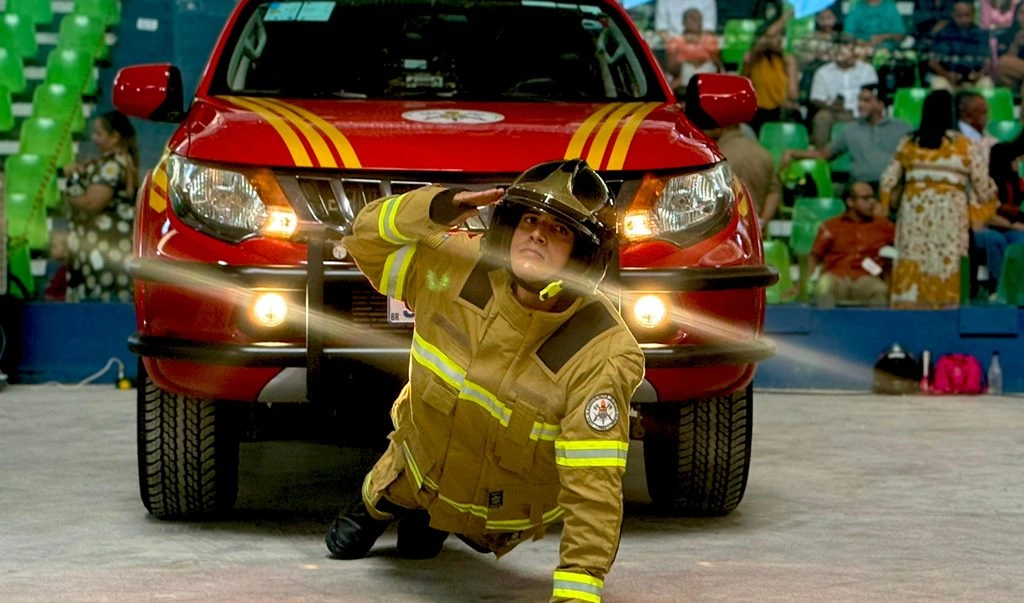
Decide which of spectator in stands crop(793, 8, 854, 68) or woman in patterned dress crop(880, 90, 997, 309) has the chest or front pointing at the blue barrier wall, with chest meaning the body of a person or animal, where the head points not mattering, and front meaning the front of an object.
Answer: the spectator in stands

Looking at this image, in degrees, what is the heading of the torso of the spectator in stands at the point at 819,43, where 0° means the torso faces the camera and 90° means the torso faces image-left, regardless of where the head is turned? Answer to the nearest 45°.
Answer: approximately 0°

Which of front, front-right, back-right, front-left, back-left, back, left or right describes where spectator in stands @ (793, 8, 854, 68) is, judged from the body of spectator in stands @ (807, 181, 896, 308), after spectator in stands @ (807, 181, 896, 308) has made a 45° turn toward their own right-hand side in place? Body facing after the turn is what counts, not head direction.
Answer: back-right

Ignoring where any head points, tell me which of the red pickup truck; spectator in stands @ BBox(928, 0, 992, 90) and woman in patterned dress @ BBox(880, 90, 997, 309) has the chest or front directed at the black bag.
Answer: the spectator in stands

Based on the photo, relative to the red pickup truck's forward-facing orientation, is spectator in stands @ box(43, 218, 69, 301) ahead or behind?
behind

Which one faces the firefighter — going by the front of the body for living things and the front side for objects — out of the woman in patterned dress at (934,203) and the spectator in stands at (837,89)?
the spectator in stands

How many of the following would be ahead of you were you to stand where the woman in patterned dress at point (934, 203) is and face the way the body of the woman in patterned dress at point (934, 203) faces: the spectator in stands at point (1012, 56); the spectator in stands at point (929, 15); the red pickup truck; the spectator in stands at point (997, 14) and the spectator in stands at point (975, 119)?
4

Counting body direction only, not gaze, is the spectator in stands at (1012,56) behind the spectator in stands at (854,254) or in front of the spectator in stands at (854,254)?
behind
